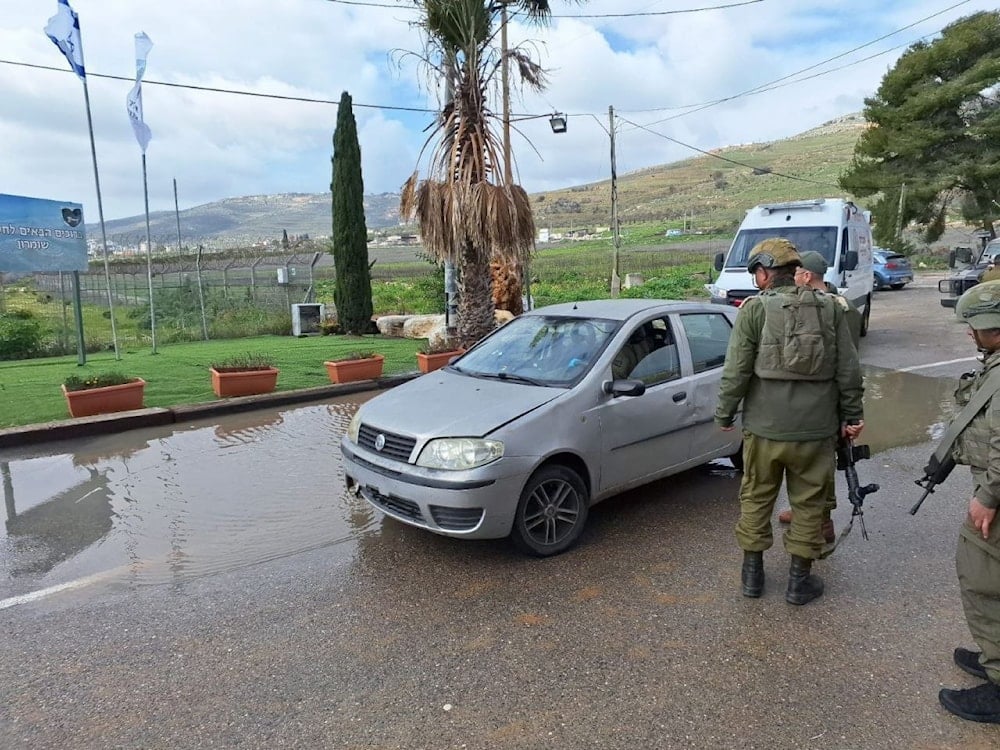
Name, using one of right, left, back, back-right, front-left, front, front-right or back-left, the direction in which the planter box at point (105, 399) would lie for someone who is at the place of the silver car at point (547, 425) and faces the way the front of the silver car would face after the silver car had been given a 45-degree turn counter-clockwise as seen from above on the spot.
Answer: back-right

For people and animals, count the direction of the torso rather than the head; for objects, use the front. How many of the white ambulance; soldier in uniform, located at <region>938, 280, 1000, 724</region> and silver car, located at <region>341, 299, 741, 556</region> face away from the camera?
0

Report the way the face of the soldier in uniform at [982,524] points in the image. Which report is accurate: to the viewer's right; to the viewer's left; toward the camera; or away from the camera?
to the viewer's left

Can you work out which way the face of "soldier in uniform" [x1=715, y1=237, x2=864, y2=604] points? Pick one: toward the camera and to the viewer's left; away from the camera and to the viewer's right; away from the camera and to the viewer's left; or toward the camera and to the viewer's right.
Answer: away from the camera and to the viewer's left

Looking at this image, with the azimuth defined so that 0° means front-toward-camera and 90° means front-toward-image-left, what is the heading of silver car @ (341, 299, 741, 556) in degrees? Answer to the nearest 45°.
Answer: approximately 45°

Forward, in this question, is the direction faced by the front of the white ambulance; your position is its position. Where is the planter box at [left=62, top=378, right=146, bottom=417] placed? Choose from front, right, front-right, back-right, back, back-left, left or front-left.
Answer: front

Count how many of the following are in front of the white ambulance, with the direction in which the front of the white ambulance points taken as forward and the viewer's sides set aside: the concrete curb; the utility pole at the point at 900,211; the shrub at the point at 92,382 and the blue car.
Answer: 2

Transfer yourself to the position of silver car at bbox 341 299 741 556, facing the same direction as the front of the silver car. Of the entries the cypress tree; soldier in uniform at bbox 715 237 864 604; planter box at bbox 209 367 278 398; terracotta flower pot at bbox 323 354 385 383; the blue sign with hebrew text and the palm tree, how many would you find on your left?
1

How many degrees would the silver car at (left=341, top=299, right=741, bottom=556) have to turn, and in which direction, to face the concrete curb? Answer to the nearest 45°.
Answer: approximately 90° to its right

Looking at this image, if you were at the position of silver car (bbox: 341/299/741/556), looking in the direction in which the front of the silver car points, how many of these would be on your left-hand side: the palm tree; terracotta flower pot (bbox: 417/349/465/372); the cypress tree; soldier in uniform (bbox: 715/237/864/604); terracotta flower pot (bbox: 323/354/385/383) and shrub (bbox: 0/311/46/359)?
1

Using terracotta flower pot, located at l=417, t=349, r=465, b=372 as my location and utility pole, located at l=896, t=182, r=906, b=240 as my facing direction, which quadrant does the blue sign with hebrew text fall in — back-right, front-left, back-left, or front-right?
back-left

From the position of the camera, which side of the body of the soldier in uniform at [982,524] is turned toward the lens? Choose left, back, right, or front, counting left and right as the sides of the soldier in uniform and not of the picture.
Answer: left

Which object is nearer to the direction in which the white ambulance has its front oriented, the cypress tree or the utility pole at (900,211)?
the cypress tree

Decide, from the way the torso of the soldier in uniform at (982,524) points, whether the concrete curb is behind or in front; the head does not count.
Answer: in front

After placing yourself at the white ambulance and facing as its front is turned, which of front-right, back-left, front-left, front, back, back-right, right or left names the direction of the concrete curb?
front
